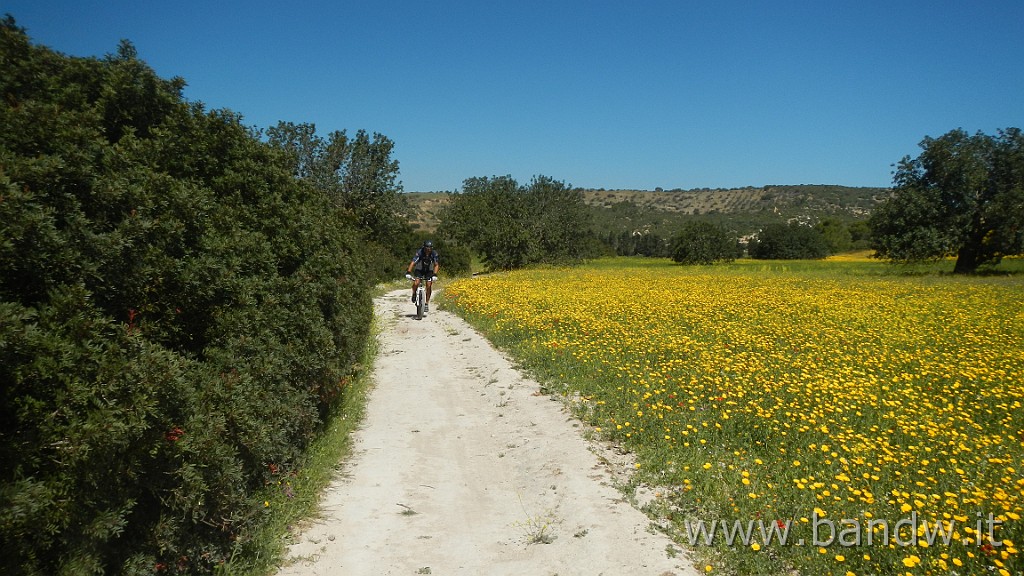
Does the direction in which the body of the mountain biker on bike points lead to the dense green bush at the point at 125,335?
yes

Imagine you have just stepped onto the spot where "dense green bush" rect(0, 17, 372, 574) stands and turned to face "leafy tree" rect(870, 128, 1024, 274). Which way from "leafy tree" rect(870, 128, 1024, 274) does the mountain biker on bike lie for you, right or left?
left

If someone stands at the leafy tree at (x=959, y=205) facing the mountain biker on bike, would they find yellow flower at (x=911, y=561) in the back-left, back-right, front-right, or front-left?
front-left

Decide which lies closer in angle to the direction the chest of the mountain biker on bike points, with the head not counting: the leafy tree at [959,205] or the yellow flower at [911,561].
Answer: the yellow flower

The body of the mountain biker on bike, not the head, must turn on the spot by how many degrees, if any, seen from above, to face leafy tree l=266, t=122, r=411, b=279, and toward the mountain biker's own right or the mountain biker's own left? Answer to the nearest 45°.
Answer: approximately 180°

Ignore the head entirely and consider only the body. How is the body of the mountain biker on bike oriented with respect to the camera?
toward the camera

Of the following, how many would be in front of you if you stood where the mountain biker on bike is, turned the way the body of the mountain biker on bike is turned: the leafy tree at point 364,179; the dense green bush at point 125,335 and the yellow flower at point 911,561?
2

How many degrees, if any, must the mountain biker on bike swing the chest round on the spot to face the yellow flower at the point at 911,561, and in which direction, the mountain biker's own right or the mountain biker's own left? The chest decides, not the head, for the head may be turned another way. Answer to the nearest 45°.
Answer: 0° — they already face it

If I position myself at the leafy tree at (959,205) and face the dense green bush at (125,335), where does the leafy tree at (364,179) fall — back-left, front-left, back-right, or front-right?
front-right

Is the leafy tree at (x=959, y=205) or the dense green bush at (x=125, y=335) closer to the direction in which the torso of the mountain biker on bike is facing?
the dense green bush

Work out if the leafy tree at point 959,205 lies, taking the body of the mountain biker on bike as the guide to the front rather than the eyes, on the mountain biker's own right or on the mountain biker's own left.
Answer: on the mountain biker's own left
